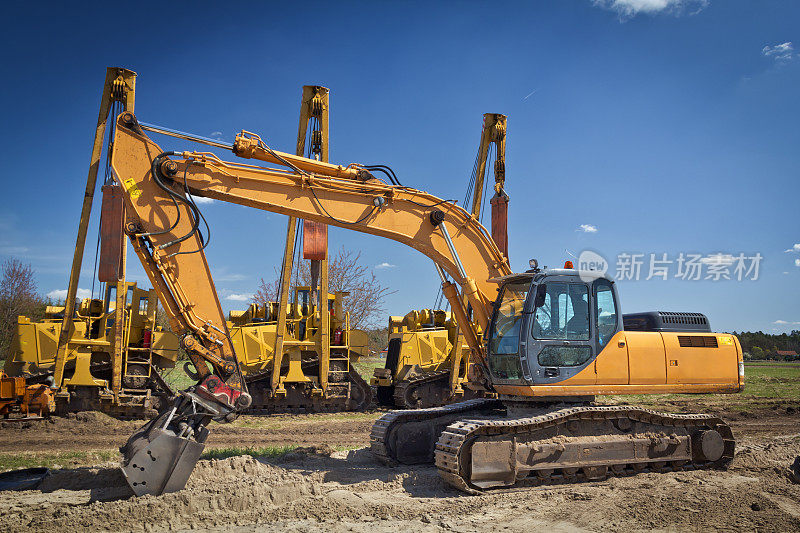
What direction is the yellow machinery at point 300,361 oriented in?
to the viewer's left

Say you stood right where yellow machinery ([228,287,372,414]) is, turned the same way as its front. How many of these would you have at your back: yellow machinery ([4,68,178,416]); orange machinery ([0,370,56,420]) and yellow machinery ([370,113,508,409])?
1

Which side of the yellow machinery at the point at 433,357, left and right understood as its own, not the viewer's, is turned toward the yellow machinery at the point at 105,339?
front

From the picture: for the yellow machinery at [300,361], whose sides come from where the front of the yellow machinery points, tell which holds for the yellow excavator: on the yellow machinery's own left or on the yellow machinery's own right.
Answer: on the yellow machinery's own left

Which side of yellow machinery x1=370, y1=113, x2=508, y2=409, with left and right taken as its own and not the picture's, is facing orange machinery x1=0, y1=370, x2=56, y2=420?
front

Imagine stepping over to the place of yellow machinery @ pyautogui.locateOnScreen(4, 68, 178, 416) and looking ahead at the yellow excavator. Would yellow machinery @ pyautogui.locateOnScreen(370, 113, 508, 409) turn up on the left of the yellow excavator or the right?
left

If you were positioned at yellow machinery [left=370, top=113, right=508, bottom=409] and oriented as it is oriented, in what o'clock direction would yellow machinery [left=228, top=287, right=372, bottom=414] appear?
yellow machinery [left=228, top=287, right=372, bottom=414] is roughly at 1 o'clock from yellow machinery [left=370, top=113, right=508, bottom=409].

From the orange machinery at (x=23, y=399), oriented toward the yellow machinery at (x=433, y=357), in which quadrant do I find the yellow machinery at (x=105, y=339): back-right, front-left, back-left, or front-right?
front-left

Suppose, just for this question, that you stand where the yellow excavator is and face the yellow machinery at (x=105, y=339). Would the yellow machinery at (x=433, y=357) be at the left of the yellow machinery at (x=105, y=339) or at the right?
right

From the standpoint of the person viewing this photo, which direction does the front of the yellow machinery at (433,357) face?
facing the viewer and to the left of the viewer

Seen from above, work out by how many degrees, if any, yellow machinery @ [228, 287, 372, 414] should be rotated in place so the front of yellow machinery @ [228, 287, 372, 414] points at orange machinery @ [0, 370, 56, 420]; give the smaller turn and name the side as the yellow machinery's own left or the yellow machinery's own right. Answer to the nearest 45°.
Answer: approximately 45° to the yellow machinery's own left

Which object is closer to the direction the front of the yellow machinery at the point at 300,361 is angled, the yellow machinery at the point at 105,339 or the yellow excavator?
the yellow machinery

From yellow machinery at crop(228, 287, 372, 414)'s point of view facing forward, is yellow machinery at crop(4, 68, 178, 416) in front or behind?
in front

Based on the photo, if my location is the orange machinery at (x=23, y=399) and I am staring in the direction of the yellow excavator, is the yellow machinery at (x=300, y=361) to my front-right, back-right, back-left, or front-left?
front-left

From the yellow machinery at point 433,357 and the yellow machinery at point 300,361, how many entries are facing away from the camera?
0

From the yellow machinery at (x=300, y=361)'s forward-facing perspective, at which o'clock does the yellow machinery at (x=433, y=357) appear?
the yellow machinery at (x=433, y=357) is roughly at 6 o'clock from the yellow machinery at (x=300, y=361).
